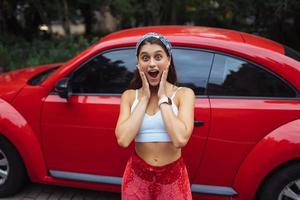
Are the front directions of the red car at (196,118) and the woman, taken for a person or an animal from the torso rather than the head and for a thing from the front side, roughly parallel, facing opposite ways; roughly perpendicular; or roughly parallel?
roughly perpendicular

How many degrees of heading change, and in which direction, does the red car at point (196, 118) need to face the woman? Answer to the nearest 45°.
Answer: approximately 90° to its left

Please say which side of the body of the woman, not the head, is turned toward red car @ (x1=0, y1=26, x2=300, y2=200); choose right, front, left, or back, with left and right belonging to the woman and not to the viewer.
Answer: back

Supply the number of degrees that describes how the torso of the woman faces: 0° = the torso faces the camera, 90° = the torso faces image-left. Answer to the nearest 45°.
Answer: approximately 0°

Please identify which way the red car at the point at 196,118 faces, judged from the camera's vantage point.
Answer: facing to the left of the viewer

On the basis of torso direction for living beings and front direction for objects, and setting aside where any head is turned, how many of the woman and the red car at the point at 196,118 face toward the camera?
1
